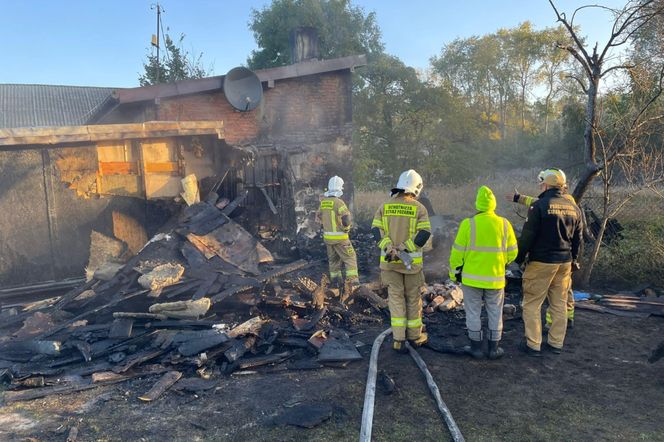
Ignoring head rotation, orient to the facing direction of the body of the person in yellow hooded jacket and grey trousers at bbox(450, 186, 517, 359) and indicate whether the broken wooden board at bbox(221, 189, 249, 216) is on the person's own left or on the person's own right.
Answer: on the person's own left

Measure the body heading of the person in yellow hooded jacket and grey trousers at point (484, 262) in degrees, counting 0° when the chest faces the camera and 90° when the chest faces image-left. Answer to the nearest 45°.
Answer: approximately 180°

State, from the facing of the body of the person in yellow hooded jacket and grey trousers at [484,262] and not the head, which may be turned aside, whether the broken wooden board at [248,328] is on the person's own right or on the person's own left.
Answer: on the person's own left

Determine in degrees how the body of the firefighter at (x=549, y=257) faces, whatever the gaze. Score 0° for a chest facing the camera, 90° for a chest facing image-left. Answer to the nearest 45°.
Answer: approximately 135°

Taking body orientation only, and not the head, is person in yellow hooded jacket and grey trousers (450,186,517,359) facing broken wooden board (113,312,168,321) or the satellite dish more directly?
the satellite dish

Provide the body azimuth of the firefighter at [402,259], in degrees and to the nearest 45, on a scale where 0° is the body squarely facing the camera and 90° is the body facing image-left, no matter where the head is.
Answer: approximately 180°

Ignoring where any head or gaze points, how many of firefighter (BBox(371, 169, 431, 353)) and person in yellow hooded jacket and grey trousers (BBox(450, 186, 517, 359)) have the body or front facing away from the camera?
2

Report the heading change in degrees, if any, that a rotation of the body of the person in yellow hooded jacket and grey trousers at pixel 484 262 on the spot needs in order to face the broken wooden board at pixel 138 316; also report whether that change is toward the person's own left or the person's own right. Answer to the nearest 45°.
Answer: approximately 90° to the person's own left

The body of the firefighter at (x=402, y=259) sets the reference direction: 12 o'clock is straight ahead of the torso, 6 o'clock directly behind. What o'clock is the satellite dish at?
The satellite dish is roughly at 11 o'clock from the firefighter.

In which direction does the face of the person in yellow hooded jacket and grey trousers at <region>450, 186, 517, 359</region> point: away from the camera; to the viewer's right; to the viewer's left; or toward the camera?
away from the camera

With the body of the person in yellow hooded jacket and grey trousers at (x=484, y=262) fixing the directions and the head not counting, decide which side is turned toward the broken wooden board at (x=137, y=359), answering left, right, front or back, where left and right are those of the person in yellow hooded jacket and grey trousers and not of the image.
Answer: left
